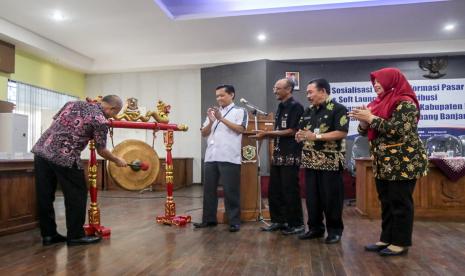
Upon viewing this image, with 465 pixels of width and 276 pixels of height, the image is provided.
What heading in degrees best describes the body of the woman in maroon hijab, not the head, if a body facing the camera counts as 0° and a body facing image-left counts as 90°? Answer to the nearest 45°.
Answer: approximately 90°

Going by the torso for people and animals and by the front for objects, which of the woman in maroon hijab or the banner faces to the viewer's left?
the woman in maroon hijab

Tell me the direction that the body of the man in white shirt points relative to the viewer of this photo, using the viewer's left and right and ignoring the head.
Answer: facing the viewer and to the left of the viewer

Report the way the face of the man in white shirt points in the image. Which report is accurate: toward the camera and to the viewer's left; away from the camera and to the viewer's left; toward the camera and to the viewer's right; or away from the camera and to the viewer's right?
toward the camera and to the viewer's left

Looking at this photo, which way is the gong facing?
toward the camera

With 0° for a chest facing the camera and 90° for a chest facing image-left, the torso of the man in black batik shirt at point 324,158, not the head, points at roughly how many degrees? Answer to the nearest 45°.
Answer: approximately 45°

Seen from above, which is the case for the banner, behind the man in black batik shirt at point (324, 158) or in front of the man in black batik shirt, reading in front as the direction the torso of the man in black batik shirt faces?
behind

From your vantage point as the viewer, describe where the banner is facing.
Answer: facing the viewer
